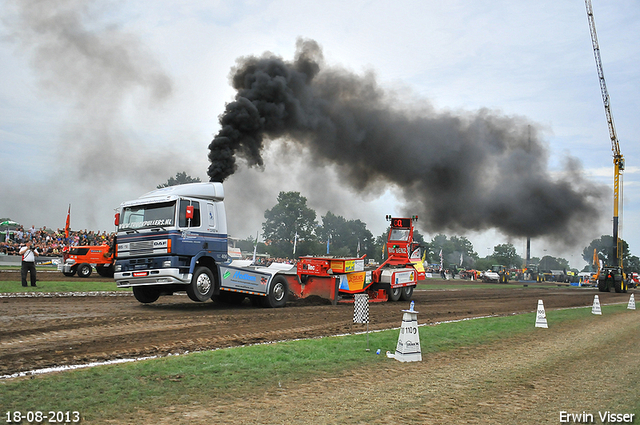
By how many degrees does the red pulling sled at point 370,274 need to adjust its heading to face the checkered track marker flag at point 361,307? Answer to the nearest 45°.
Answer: approximately 45° to its left

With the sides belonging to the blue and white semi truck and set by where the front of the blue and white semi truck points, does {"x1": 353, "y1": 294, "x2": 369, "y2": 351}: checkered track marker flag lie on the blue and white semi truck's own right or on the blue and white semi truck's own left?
on the blue and white semi truck's own left

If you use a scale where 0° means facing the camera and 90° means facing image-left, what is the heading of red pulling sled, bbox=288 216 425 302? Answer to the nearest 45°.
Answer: approximately 45°
